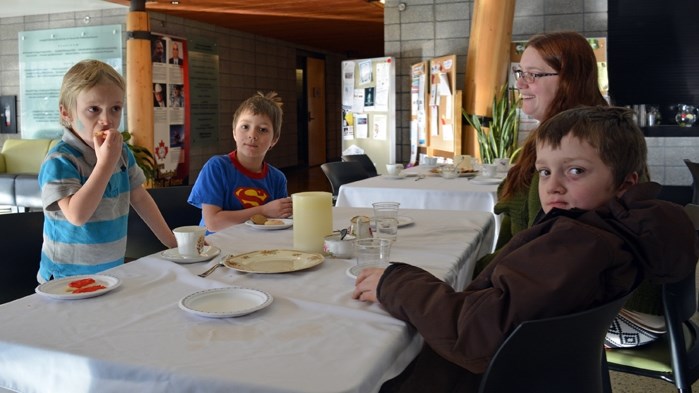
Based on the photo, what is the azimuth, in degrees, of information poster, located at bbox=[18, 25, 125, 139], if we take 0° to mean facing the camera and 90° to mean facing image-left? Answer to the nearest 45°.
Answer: approximately 0°

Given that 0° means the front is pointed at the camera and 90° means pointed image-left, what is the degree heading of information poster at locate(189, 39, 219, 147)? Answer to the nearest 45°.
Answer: approximately 315°

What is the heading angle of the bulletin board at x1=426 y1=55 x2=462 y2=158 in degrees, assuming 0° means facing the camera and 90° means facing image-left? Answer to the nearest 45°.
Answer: approximately 45°

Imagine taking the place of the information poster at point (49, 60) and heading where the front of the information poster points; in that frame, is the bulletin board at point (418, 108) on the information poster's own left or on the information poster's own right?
on the information poster's own left

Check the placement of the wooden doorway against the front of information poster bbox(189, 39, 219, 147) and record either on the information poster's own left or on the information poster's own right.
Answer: on the information poster's own left

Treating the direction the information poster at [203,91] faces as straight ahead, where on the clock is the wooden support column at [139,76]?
The wooden support column is roughly at 2 o'clock from the information poster.
